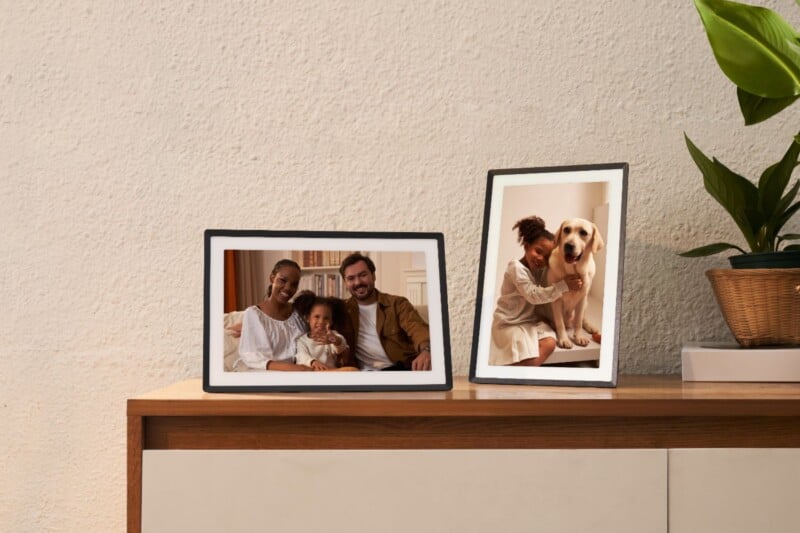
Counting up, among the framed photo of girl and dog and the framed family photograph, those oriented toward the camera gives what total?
2

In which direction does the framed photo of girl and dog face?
toward the camera

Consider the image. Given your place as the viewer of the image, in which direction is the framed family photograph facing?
facing the viewer

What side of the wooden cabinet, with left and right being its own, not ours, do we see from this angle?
front
